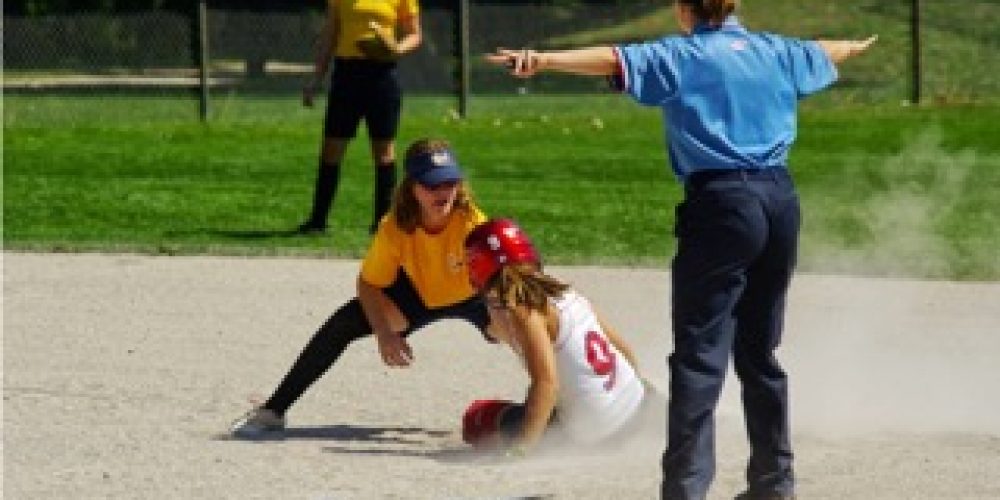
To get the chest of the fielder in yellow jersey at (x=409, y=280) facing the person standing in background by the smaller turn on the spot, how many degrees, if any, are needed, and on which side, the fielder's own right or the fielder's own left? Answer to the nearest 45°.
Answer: approximately 180°

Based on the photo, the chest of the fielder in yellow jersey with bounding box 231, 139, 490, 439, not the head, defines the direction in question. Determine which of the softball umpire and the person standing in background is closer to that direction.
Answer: the softball umpire

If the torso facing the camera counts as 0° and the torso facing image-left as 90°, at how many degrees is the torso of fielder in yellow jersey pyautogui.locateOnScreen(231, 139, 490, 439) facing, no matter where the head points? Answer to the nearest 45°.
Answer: approximately 0°

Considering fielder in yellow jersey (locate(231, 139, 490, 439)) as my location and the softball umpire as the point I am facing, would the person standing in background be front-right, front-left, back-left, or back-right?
back-left

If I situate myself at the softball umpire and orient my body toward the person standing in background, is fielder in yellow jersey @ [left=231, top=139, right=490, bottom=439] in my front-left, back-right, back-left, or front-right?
front-left

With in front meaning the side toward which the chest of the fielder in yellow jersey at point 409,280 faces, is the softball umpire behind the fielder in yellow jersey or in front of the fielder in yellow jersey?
in front

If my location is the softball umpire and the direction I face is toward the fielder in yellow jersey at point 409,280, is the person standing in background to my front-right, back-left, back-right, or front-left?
front-right
